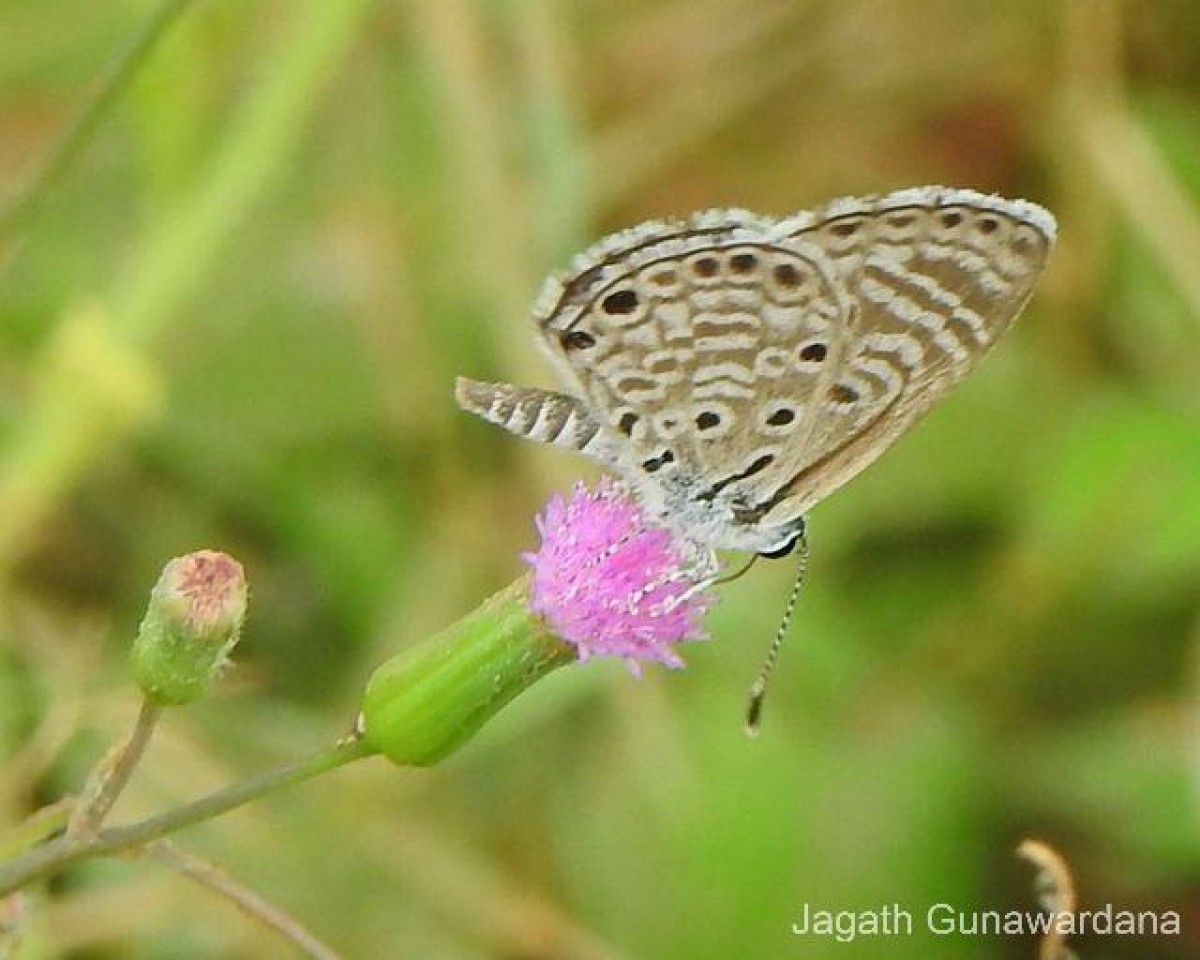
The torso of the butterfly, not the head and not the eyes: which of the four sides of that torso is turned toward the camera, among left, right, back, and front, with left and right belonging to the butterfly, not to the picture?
right

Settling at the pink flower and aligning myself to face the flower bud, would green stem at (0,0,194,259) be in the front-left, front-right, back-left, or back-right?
front-right

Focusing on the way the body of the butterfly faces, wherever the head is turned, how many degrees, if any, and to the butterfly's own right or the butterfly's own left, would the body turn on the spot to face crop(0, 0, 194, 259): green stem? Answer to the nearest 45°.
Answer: approximately 180°
